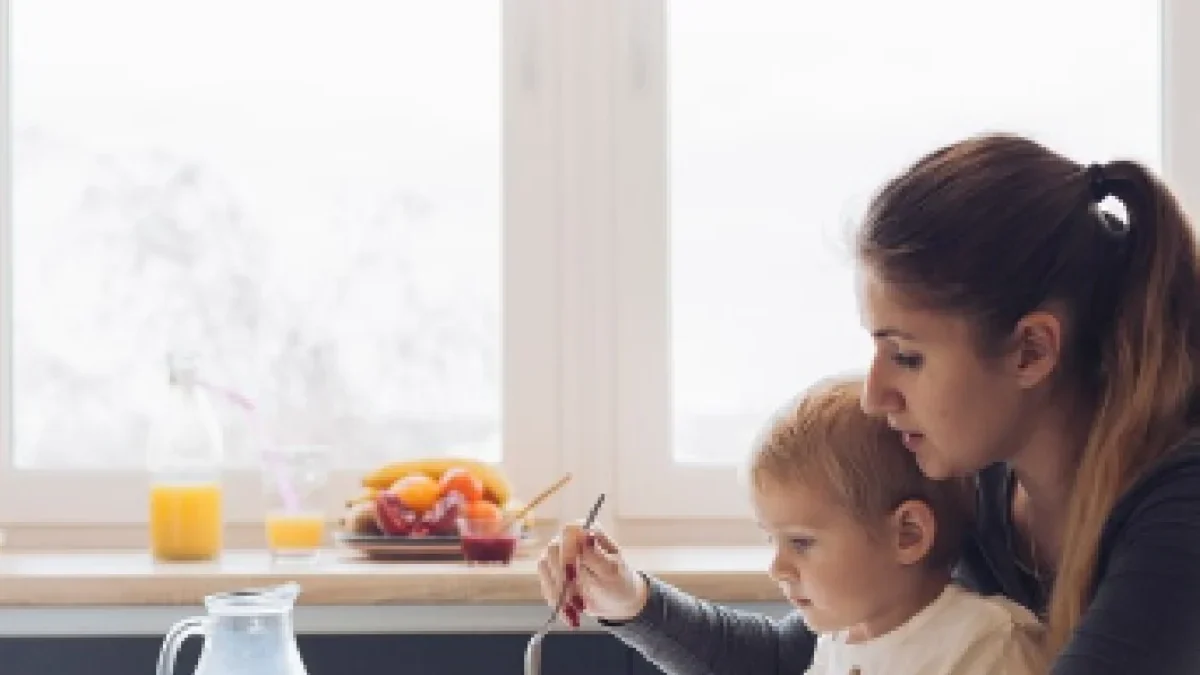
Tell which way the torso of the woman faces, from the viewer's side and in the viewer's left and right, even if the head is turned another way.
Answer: facing to the left of the viewer

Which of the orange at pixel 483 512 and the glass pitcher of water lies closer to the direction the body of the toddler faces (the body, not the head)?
the glass pitcher of water

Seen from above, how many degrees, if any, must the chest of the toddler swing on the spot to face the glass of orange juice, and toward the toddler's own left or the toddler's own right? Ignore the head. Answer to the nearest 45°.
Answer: approximately 45° to the toddler's own right

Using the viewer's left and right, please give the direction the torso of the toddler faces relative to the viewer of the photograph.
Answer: facing to the left of the viewer

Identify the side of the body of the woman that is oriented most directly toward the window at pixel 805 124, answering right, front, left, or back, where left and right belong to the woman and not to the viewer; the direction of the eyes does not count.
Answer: right

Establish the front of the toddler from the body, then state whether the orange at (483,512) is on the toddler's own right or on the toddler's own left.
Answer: on the toddler's own right

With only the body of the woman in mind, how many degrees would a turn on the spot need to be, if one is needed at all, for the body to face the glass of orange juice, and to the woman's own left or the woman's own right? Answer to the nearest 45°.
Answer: approximately 45° to the woman's own right

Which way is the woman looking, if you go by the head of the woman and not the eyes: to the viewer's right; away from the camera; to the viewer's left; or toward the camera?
to the viewer's left

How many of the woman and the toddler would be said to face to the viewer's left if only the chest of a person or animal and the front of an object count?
2
